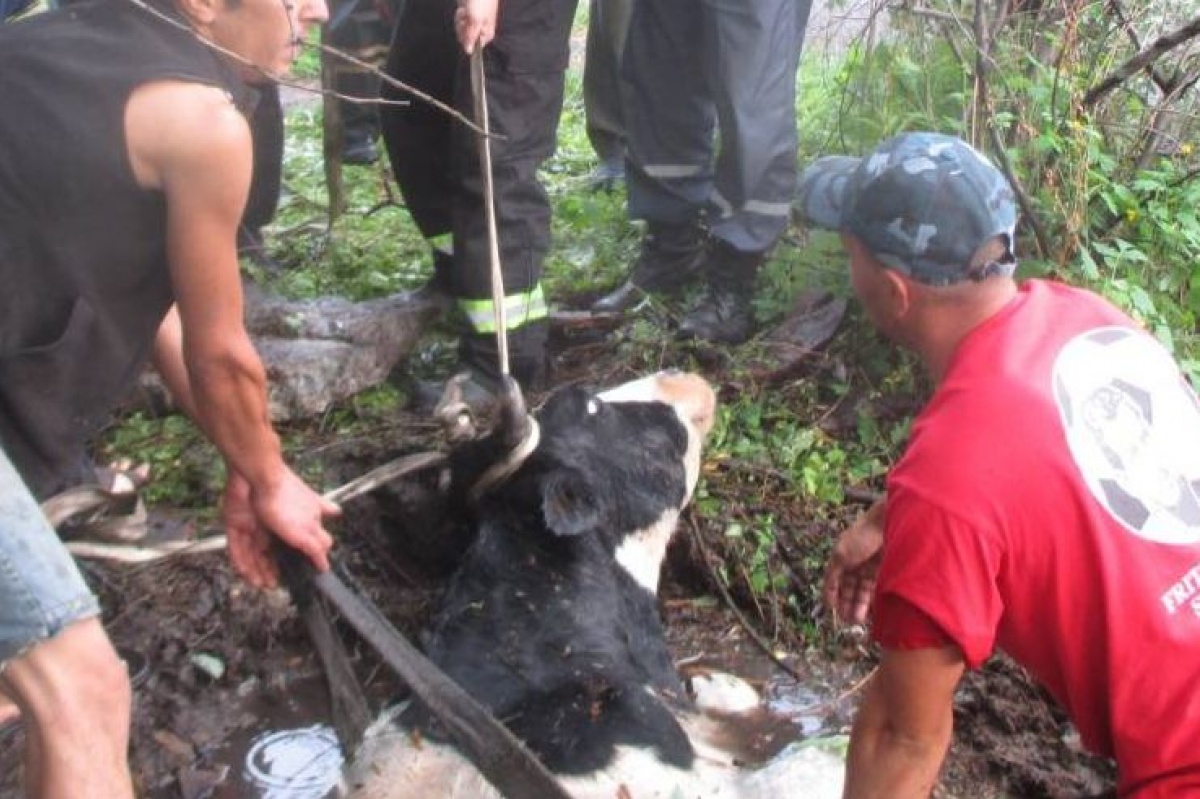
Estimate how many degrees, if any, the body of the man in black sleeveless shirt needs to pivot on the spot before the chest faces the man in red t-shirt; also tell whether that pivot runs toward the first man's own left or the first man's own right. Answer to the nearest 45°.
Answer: approximately 45° to the first man's own right

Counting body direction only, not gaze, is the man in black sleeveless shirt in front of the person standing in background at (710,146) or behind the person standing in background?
in front

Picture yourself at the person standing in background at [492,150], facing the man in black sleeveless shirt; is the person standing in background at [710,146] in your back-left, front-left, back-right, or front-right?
back-left

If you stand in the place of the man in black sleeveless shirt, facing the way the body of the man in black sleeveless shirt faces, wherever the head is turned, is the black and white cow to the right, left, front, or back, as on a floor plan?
front

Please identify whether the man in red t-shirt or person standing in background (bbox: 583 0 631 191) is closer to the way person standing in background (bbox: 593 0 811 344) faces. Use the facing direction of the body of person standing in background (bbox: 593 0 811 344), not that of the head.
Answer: the man in red t-shirt

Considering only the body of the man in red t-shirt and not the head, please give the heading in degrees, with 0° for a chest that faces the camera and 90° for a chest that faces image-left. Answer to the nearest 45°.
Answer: approximately 135°

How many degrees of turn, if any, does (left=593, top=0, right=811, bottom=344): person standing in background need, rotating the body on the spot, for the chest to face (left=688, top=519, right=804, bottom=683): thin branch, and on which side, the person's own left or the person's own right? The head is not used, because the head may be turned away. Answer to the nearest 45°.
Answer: approximately 45° to the person's own left

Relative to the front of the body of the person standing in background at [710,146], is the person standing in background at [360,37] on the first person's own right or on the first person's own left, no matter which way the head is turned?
on the first person's own right

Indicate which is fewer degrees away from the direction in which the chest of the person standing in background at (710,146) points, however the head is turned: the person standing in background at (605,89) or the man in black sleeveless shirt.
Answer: the man in black sleeveless shirt

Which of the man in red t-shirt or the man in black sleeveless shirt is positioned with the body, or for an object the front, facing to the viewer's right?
the man in black sleeveless shirt

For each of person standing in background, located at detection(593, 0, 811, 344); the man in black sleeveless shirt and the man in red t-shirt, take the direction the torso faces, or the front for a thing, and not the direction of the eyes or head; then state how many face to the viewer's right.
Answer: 1

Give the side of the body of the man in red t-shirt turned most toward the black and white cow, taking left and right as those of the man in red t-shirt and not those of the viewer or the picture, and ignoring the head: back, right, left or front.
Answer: front

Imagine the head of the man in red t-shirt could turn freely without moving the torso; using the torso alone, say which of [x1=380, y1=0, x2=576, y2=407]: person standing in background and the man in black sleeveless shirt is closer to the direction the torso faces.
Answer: the person standing in background

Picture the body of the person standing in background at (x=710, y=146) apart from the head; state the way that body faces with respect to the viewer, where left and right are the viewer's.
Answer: facing the viewer and to the left of the viewer

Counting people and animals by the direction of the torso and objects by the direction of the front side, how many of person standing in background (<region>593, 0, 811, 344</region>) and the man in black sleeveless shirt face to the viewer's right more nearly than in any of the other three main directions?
1

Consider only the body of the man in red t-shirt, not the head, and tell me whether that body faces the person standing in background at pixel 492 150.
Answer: yes

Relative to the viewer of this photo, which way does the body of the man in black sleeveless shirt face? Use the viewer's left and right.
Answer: facing to the right of the viewer
